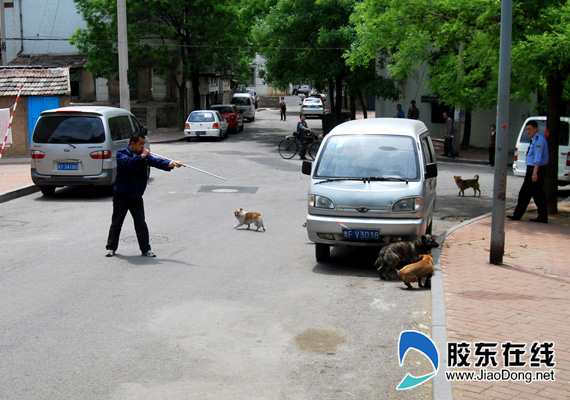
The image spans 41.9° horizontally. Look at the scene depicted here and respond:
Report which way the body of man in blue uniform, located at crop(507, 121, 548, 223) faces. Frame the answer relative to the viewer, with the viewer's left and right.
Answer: facing to the left of the viewer

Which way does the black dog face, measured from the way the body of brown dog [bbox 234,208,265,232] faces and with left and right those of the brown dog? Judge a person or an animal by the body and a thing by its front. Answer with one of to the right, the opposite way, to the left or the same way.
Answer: the opposite way

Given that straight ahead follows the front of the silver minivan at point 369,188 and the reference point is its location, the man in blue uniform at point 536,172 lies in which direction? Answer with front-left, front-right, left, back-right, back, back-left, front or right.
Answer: back-left

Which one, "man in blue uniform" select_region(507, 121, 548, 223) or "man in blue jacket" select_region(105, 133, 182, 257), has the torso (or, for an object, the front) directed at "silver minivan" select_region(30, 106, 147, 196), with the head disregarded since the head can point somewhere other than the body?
"man in blue uniform" select_region(507, 121, 548, 223)

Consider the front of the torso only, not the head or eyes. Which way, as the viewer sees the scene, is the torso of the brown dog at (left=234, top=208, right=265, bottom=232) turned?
to the viewer's left

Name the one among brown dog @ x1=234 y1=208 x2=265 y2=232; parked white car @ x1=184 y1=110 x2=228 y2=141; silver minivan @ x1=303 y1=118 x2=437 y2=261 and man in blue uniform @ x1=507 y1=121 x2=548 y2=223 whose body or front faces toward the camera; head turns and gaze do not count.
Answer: the silver minivan

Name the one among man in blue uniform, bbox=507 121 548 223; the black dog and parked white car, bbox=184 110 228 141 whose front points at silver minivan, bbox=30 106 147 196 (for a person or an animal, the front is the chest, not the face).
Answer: the man in blue uniform

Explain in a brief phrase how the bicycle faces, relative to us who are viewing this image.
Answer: facing to the right of the viewer

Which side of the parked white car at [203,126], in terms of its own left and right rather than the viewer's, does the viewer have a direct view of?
back

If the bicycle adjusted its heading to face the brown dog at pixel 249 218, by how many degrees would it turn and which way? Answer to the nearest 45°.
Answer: approximately 90° to its right
